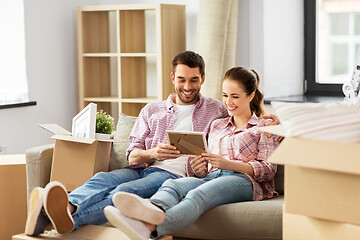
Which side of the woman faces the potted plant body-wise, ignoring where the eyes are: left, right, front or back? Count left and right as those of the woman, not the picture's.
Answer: right

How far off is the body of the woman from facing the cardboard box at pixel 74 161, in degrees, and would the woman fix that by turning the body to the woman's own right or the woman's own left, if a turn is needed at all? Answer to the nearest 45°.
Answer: approximately 45° to the woman's own right

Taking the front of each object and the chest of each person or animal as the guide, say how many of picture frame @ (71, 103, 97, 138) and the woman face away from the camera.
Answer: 0

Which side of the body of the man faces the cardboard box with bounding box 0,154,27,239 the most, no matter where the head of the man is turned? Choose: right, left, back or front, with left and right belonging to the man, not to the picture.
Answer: right

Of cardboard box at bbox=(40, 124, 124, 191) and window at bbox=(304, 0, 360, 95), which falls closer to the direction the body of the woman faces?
the cardboard box

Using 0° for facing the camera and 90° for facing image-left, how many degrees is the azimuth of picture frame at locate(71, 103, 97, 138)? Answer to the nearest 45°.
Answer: approximately 45°

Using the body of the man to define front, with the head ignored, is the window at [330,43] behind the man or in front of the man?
behind

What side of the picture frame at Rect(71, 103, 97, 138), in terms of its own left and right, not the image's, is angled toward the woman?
left

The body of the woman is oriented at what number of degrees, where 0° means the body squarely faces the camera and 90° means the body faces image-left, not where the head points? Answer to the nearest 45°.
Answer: approximately 45°

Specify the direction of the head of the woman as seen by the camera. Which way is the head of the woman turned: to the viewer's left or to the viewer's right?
to the viewer's left
